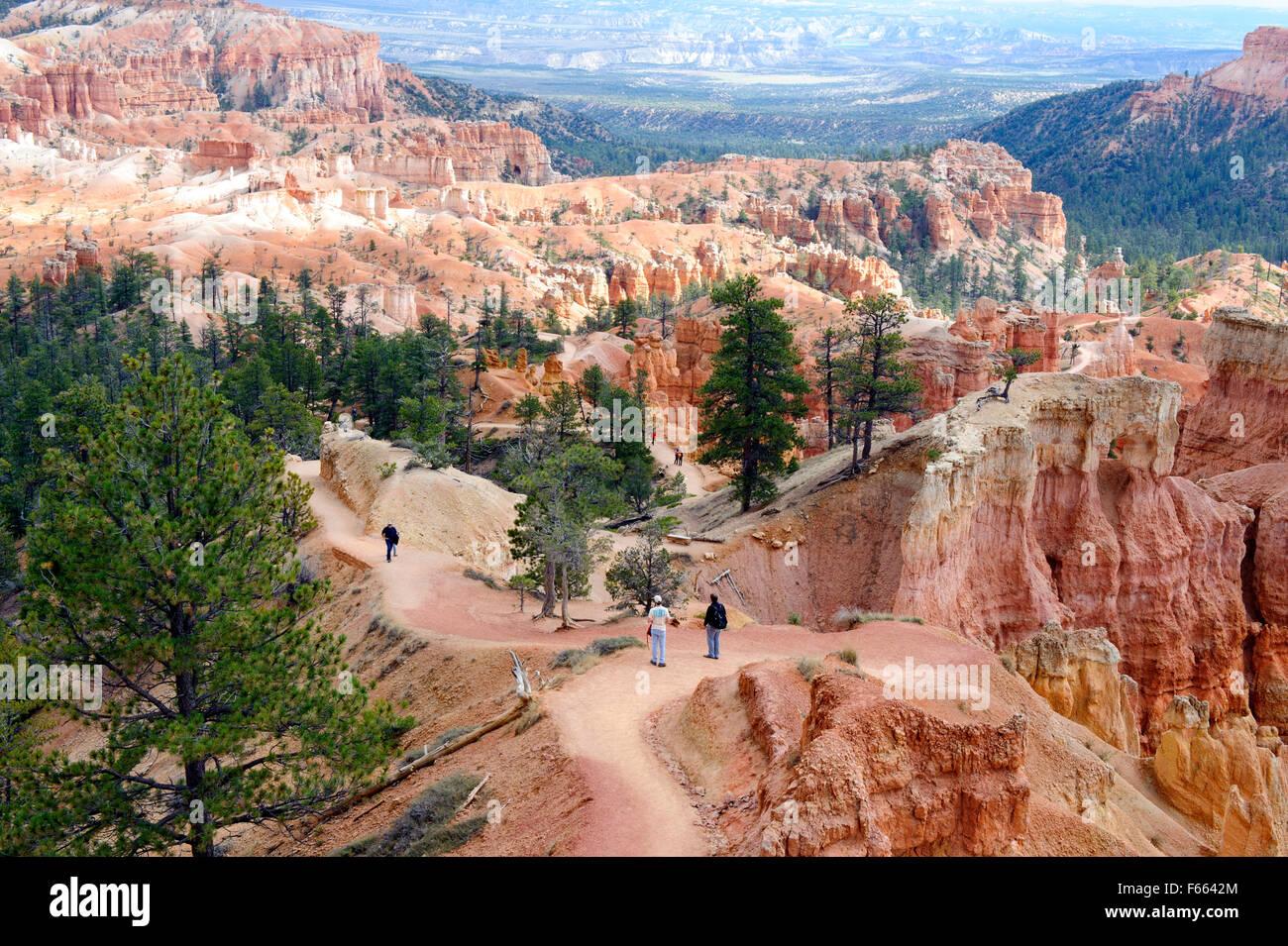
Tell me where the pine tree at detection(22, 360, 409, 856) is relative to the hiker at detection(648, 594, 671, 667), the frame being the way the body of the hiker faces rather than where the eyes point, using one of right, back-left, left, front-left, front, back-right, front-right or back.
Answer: back-left

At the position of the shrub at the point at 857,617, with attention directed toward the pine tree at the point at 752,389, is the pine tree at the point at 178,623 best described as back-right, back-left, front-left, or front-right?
back-left

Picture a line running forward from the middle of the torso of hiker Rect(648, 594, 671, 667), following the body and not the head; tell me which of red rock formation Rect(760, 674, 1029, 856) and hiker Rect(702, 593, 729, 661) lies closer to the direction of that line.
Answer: the hiker

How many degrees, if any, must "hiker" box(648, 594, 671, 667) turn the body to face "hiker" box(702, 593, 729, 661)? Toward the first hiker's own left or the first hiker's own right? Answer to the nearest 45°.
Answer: approximately 45° to the first hiker's own right

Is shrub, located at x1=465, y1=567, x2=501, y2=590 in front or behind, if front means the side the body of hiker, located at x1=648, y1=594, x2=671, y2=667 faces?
in front

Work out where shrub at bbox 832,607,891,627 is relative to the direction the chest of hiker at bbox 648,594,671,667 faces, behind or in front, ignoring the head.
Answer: in front

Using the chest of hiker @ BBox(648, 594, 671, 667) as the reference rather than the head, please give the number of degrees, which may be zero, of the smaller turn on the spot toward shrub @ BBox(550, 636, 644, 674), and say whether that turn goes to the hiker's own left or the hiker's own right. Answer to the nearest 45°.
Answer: approximately 45° to the hiker's own left

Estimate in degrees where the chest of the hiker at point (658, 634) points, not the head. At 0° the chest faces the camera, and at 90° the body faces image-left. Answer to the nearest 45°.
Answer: approximately 180°

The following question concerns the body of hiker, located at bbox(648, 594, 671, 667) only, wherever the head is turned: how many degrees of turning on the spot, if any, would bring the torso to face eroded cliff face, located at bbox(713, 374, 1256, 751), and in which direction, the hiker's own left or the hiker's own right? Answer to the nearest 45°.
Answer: approximately 45° to the hiker's own right

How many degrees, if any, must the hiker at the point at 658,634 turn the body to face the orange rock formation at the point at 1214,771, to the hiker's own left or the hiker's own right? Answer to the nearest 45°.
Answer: approximately 90° to the hiker's own right
